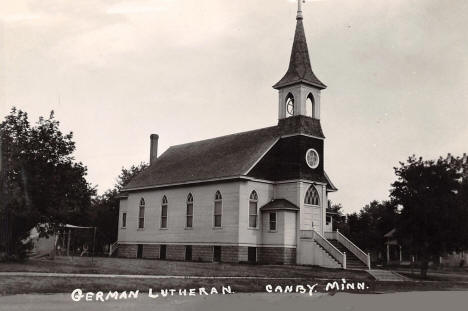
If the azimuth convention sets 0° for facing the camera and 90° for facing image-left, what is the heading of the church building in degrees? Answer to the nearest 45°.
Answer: approximately 315°

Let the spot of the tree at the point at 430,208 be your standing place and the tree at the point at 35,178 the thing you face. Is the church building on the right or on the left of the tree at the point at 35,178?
right

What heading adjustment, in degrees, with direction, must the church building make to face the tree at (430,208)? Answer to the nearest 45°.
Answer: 0° — it already faces it
